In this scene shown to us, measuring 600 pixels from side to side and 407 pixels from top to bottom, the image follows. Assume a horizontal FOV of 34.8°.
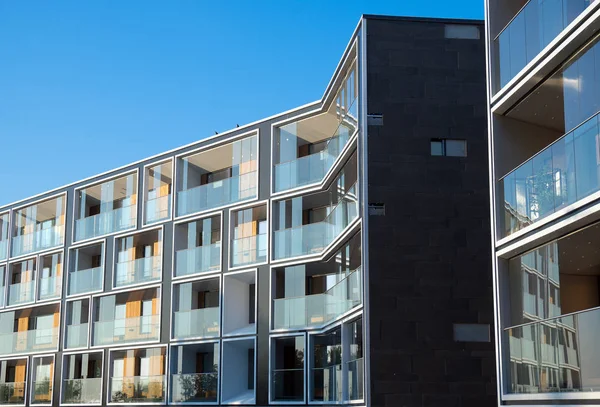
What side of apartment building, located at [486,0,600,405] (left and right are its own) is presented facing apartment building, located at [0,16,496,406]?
right

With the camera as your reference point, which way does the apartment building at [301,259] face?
facing the viewer and to the left of the viewer

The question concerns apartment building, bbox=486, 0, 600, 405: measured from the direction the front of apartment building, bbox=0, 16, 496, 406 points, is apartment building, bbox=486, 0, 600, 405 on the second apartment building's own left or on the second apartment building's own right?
on the second apartment building's own left

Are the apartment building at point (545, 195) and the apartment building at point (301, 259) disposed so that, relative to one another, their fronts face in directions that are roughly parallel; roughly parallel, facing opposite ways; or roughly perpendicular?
roughly parallel

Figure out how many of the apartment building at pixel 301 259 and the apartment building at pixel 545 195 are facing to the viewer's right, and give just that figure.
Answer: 0
